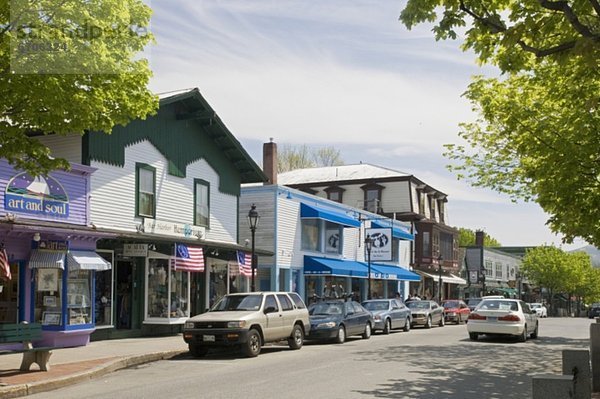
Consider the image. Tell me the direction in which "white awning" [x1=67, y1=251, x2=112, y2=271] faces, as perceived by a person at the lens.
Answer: facing the viewer and to the right of the viewer

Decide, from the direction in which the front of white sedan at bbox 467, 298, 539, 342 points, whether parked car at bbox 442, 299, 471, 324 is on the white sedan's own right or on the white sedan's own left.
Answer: on the white sedan's own left

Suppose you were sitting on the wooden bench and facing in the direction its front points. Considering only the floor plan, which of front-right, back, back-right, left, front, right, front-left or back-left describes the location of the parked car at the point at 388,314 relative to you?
left

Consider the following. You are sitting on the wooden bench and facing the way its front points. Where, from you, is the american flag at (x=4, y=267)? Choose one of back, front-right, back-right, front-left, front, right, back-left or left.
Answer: back-left

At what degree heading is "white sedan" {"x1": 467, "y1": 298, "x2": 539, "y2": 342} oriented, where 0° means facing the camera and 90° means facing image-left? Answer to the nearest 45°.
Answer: approximately 225°

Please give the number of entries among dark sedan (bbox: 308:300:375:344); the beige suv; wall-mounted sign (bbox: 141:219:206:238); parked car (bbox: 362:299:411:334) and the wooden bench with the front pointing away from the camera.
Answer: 0

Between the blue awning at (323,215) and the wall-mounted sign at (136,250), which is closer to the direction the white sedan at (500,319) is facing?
the blue awning

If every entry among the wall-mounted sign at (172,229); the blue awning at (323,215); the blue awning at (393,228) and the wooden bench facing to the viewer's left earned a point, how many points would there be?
0

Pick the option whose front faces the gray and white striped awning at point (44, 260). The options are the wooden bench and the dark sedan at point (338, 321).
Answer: the dark sedan

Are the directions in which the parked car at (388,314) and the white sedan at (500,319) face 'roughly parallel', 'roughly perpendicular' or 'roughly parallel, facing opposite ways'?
roughly parallel, facing opposite ways

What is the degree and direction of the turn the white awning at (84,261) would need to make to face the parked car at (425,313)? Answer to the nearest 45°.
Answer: approximately 90° to its left

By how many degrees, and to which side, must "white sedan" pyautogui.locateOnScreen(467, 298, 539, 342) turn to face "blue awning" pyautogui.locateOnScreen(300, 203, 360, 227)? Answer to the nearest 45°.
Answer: approximately 90° to its left

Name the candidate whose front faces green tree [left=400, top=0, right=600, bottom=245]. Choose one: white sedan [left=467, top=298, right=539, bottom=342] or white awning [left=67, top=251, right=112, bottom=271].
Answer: the white awning

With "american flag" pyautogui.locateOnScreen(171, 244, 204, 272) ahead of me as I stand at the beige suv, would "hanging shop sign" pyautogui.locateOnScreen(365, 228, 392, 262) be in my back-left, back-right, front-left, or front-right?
front-right

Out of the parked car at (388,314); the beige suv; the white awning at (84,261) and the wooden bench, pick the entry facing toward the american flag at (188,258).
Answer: the parked car

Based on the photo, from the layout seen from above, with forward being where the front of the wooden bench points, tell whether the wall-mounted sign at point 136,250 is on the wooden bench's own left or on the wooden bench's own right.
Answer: on the wooden bench's own left

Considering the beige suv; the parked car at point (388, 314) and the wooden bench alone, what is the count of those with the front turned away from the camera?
0

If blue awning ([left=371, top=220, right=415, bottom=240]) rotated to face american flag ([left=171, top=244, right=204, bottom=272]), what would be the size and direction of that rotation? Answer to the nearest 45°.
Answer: approximately 45° to its right
